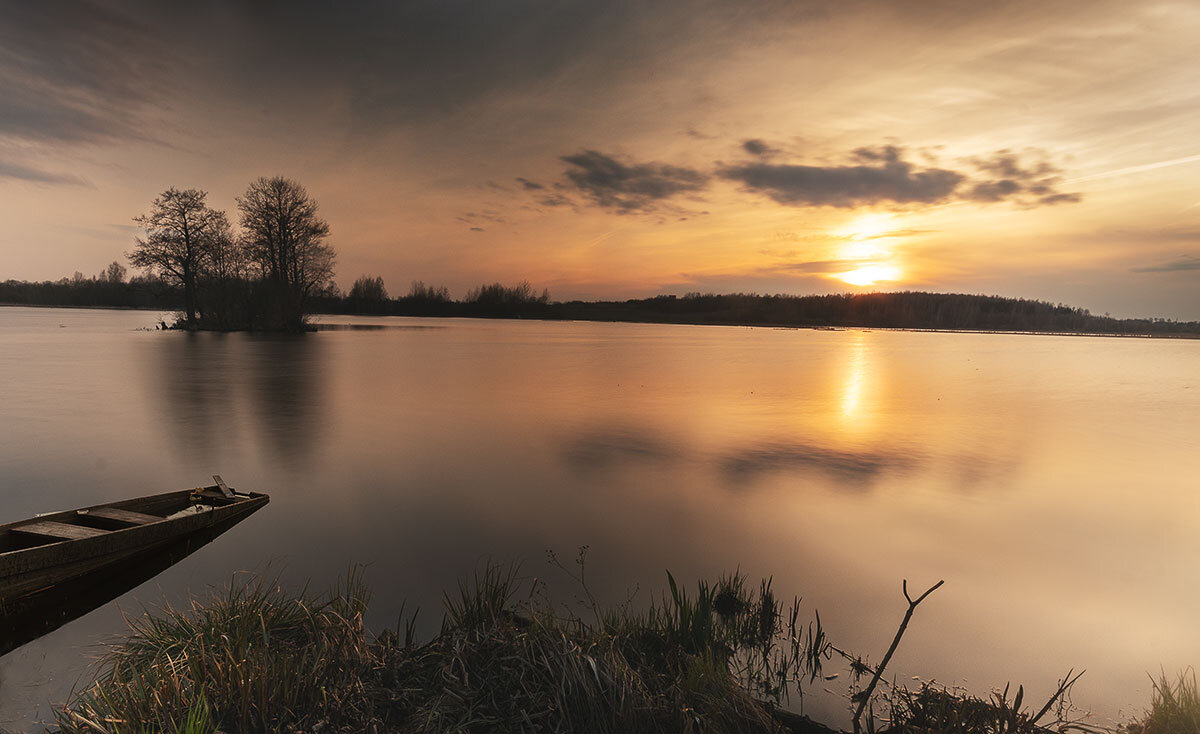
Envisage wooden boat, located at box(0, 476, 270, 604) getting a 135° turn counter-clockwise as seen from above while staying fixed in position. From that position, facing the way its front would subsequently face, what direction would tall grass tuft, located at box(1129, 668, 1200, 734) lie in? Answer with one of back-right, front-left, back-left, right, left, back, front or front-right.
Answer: back-left

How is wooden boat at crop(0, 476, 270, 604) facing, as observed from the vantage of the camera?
facing away from the viewer and to the right of the viewer

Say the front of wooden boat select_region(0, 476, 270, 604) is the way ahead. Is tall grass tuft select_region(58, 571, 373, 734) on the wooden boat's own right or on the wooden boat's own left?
on the wooden boat's own right
